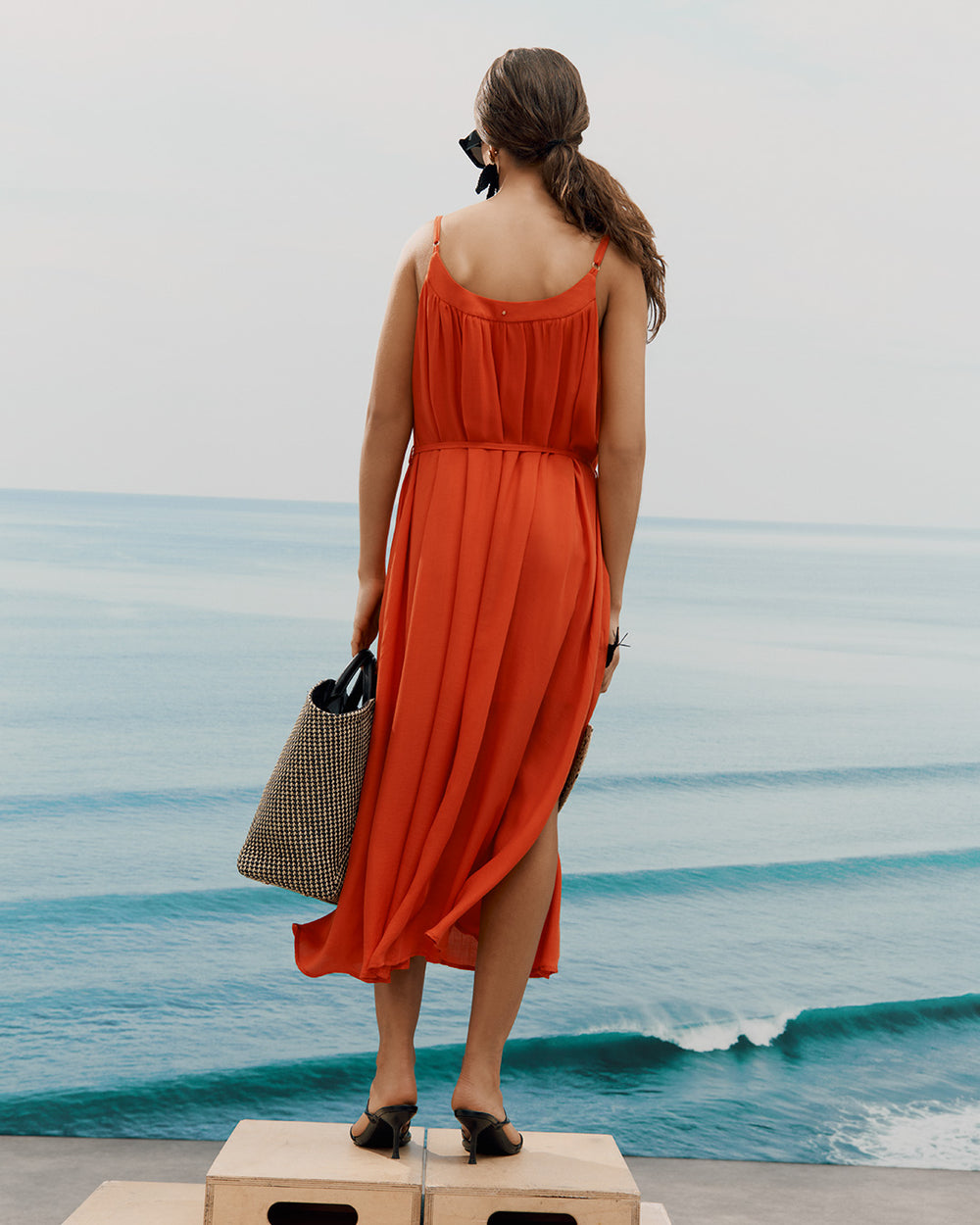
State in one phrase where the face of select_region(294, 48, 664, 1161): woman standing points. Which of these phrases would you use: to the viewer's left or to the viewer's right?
to the viewer's left

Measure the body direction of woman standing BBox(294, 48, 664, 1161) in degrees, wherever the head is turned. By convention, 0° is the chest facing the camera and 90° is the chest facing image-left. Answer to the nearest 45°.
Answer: approximately 180°
